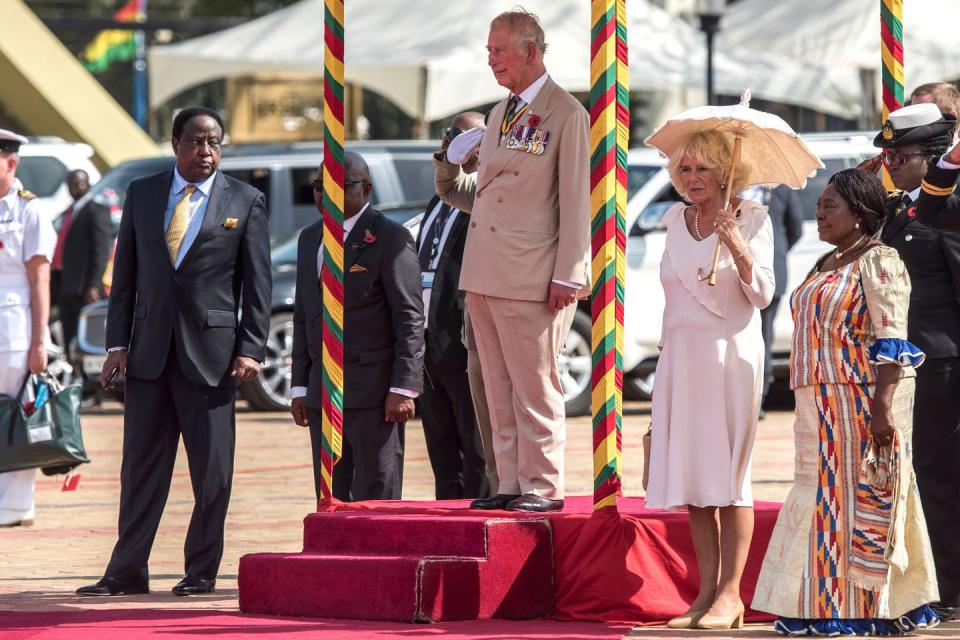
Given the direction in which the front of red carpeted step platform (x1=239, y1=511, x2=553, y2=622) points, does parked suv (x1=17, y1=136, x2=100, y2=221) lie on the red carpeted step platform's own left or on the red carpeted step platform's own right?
on the red carpeted step platform's own right

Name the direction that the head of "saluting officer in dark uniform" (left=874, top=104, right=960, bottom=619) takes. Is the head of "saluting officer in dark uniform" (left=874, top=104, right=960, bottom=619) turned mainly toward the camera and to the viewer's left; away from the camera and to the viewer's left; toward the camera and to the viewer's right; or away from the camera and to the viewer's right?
toward the camera and to the viewer's left

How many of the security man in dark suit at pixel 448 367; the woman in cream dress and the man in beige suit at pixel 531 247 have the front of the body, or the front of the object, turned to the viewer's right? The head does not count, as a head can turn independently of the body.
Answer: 0

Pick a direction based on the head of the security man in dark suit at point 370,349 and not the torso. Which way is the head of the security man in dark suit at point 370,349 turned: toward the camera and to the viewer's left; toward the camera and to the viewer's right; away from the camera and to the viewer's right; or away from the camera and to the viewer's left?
toward the camera and to the viewer's left

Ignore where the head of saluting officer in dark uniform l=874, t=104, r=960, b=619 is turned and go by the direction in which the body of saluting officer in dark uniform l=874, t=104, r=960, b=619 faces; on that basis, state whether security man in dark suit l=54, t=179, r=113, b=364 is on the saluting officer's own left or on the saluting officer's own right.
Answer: on the saluting officer's own right

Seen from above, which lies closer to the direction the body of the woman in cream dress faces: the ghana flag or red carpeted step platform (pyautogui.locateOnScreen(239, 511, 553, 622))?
the red carpeted step platform

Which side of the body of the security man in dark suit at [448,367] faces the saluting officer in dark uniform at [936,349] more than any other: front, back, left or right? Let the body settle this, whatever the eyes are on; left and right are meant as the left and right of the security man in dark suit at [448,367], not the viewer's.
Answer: left

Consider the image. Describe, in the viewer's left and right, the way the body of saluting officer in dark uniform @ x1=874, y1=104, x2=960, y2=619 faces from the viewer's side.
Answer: facing the viewer and to the left of the viewer

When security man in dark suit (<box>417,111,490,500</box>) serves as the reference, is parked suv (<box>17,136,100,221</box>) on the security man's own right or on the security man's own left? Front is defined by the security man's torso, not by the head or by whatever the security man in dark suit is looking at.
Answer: on the security man's own right

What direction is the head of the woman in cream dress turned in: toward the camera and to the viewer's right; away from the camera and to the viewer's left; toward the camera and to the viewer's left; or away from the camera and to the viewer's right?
toward the camera and to the viewer's left
